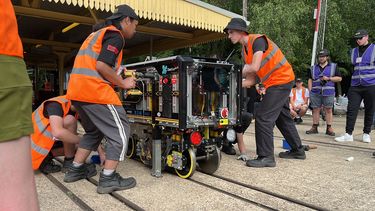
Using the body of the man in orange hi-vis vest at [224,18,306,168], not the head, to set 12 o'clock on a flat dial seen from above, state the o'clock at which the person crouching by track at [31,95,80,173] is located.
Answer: The person crouching by track is roughly at 11 o'clock from the man in orange hi-vis vest.

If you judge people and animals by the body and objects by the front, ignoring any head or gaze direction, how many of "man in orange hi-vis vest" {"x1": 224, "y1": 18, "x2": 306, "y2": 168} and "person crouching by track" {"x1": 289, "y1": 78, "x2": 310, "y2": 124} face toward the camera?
1

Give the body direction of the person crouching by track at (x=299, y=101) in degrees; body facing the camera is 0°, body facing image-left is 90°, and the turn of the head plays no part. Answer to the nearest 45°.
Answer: approximately 0°

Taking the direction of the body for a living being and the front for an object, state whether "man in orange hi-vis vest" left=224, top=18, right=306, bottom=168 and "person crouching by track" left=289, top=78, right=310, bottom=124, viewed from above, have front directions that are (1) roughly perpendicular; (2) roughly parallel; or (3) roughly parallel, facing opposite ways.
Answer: roughly perpendicular

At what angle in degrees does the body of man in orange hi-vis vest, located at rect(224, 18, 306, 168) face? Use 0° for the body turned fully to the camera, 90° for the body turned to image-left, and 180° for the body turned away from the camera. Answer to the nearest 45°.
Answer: approximately 90°

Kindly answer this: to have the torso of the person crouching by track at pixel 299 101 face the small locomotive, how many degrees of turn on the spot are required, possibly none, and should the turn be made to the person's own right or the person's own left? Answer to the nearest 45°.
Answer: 0° — they already face it

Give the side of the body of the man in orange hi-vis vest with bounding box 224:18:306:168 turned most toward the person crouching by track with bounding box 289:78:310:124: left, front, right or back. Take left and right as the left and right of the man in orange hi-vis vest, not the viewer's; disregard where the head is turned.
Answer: right

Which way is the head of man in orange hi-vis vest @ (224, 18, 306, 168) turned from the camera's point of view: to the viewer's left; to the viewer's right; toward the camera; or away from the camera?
to the viewer's left
